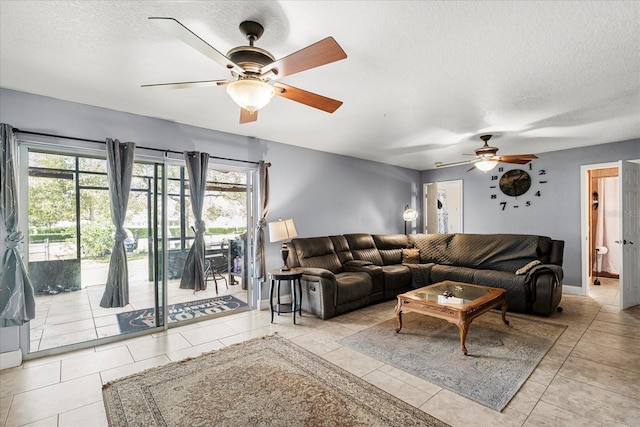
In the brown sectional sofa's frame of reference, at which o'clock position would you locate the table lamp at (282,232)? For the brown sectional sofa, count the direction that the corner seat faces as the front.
The table lamp is roughly at 2 o'clock from the brown sectional sofa.

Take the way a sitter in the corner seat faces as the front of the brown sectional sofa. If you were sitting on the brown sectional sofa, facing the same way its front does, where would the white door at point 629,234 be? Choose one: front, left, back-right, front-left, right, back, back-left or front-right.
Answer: left

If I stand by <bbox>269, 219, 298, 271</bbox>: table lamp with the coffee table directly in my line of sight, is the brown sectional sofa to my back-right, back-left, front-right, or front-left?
front-left

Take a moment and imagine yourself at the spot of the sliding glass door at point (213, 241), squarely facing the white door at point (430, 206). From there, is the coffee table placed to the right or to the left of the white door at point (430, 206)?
right

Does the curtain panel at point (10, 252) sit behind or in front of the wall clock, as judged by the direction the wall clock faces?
in front

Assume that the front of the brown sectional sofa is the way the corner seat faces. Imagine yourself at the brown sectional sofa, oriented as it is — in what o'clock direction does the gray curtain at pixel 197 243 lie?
The gray curtain is roughly at 2 o'clock from the brown sectional sofa.

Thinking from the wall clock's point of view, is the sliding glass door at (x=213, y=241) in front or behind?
in front

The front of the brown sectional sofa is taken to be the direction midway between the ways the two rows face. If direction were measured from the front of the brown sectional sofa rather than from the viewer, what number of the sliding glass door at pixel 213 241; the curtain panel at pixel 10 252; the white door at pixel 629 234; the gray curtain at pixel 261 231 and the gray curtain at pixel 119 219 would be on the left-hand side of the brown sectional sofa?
1

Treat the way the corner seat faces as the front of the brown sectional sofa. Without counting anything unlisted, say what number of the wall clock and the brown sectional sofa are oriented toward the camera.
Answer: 2

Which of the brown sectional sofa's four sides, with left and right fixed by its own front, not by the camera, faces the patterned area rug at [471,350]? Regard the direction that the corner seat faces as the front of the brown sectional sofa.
front

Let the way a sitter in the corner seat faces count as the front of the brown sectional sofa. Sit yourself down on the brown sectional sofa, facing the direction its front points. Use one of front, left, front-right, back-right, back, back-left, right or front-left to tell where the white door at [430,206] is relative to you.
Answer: back

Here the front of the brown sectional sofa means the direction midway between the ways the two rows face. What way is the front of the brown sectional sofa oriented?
toward the camera

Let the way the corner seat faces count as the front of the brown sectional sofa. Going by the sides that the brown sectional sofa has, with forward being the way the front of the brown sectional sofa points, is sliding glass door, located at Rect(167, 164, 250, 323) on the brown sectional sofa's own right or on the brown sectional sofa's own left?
on the brown sectional sofa's own right

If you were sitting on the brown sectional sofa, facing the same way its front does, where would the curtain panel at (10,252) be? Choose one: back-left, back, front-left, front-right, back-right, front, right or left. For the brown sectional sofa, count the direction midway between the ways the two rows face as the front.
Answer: front-right

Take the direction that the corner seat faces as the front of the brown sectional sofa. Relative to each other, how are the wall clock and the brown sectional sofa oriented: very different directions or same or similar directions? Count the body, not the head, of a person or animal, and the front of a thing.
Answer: same or similar directions

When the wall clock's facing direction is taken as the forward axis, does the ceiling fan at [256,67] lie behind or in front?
in front

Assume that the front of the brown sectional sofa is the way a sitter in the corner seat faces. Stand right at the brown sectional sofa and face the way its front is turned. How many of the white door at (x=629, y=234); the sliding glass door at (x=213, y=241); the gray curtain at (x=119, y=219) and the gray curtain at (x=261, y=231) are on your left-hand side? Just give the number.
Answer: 1

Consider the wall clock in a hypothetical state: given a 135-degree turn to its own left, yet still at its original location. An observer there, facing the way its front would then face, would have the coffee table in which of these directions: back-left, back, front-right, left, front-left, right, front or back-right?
back-right
